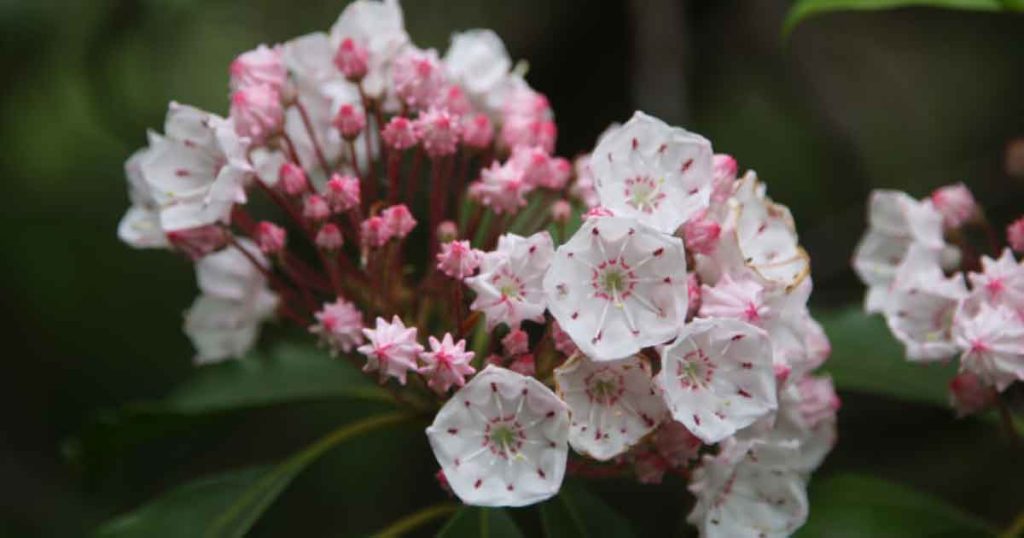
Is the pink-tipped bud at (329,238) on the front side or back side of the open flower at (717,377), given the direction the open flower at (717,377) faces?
on the back side

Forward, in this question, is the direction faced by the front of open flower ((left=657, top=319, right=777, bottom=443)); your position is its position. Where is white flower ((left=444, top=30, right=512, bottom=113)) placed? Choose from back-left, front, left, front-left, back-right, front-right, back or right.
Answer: back

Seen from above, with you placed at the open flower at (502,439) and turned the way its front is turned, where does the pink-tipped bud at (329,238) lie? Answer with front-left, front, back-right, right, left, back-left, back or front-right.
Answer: back-right

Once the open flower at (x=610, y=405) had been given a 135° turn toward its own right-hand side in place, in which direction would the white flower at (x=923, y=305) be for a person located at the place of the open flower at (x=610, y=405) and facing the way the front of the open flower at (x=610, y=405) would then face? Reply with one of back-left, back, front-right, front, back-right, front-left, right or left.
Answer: right

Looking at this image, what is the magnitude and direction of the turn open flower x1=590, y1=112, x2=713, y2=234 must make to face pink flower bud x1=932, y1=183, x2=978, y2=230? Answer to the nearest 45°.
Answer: approximately 135° to its left

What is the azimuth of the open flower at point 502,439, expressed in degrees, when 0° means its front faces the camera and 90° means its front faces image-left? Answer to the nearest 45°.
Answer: approximately 0°
